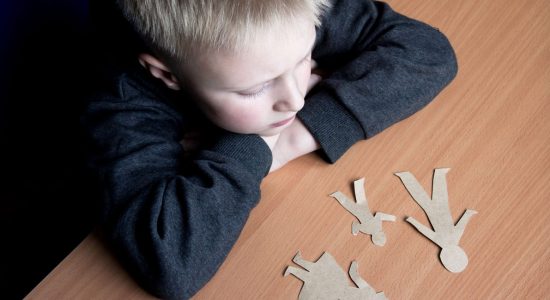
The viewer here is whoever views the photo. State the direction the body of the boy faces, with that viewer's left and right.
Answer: facing the viewer and to the right of the viewer
